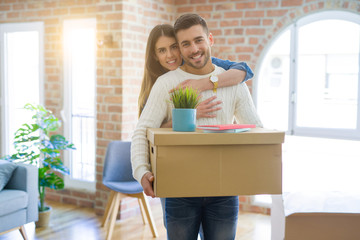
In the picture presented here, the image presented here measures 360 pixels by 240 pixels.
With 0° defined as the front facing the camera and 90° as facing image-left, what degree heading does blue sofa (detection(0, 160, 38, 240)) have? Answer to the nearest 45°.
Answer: approximately 315°

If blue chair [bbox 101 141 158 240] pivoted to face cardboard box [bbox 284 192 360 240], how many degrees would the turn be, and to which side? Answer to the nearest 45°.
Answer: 0° — it already faces it

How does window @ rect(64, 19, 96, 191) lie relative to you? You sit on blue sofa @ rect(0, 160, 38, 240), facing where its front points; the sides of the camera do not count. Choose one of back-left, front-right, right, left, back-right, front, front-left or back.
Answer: left

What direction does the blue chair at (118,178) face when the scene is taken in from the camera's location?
facing the viewer and to the right of the viewer

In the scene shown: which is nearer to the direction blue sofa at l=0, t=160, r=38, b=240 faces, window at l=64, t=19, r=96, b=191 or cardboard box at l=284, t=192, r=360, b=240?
the cardboard box

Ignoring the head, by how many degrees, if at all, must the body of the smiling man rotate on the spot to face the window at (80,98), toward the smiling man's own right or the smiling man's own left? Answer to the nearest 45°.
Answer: approximately 135° to the smiling man's own right

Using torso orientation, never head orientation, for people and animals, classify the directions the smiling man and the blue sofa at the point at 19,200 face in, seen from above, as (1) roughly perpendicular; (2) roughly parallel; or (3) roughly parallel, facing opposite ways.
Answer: roughly perpendicular

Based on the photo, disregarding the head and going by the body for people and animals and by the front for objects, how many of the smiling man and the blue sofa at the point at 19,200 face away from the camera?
0
